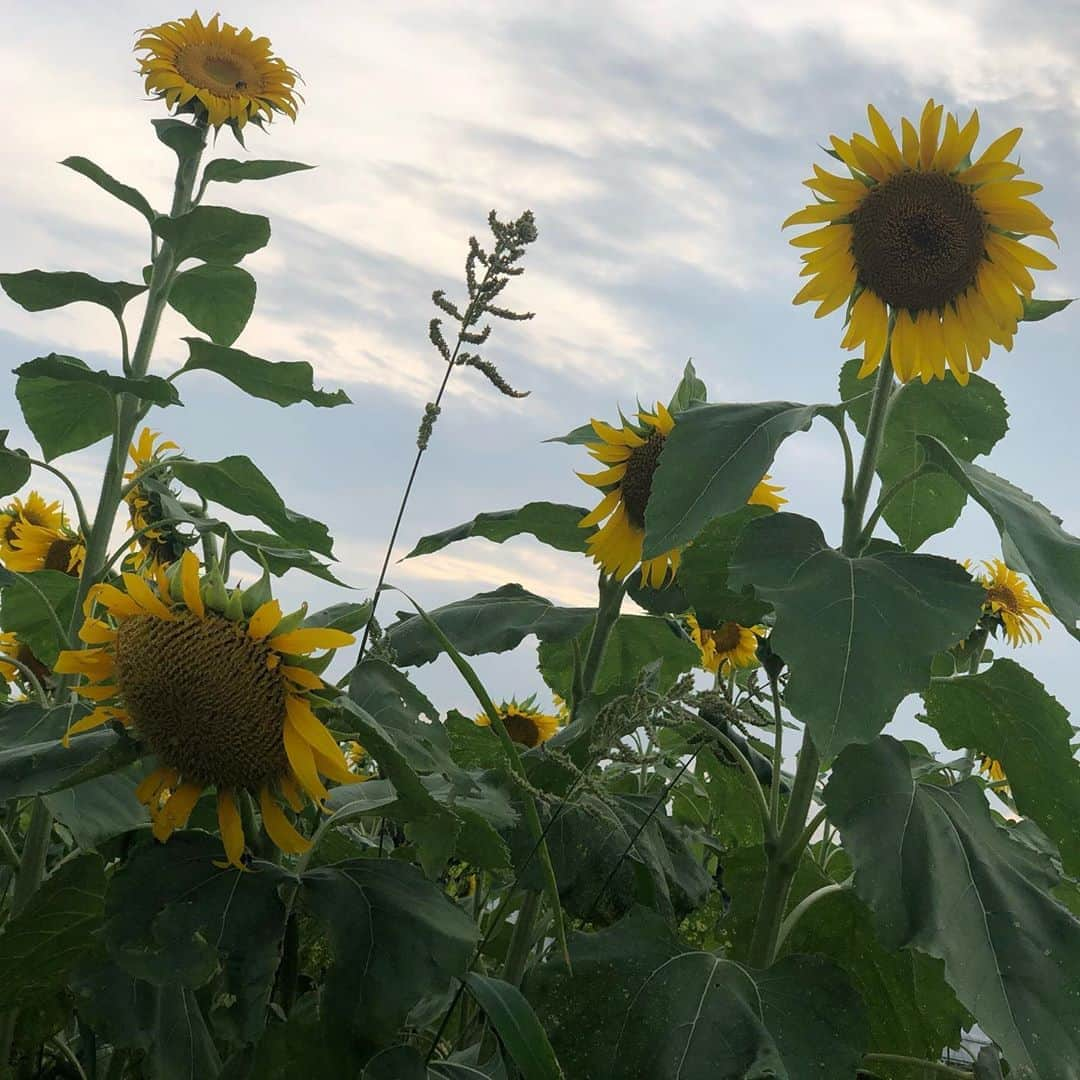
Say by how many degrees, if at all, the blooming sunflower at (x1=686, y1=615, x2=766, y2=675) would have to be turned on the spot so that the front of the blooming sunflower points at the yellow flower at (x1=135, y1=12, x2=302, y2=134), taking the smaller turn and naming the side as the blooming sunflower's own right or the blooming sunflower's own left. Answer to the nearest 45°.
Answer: approximately 45° to the blooming sunflower's own right

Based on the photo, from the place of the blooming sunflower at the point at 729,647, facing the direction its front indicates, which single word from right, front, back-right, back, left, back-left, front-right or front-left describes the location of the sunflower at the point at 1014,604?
back-left

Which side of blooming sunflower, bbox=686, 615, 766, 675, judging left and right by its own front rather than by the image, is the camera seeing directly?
front

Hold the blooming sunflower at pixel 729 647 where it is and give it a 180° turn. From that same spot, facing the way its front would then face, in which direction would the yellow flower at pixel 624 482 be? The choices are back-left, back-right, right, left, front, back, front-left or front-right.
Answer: back

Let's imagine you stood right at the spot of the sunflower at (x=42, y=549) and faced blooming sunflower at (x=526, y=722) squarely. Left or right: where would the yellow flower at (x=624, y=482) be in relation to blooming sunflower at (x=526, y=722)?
right

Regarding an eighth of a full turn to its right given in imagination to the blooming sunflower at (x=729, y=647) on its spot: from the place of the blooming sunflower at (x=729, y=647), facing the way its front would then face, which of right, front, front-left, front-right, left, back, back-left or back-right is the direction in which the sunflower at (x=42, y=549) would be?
front-right

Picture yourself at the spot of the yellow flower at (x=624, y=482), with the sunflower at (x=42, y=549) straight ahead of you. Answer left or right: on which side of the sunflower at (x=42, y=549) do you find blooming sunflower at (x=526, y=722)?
right
